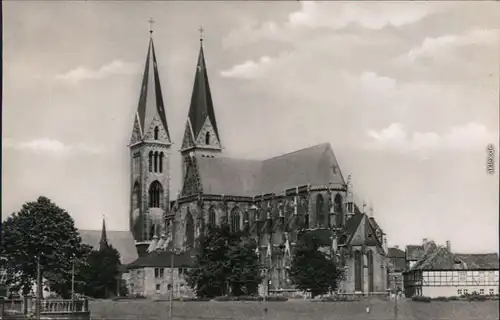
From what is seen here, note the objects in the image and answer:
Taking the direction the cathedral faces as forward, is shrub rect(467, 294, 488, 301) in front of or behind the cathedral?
behind

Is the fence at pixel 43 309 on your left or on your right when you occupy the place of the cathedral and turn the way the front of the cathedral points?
on your left

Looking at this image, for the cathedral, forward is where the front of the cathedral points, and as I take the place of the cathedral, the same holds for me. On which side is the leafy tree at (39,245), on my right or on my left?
on my left

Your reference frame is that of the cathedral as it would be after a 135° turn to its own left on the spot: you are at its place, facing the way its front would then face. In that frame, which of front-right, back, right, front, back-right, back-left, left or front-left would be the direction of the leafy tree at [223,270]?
front
